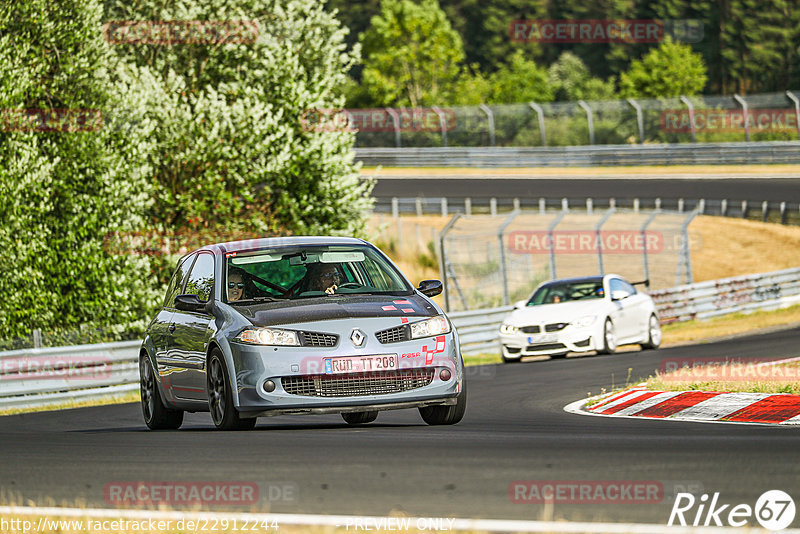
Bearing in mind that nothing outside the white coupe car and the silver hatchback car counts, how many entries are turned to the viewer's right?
0

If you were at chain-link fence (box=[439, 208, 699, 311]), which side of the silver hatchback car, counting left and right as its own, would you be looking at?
back

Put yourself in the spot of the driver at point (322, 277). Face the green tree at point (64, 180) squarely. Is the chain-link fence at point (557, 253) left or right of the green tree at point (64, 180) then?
right

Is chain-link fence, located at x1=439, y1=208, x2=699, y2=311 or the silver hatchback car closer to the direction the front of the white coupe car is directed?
the silver hatchback car

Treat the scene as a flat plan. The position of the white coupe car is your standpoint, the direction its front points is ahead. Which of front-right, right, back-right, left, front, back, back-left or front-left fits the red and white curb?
front-left

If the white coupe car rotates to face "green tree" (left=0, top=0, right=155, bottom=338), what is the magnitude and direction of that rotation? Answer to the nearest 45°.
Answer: approximately 45° to its right

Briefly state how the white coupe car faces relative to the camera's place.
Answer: facing the viewer and to the left of the viewer

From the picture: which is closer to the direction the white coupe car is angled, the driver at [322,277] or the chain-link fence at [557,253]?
the driver

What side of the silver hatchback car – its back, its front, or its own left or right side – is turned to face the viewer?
front

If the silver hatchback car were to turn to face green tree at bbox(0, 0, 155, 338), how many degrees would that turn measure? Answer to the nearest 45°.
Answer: approximately 180°

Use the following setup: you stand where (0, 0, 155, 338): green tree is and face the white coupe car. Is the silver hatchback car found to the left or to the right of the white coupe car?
right

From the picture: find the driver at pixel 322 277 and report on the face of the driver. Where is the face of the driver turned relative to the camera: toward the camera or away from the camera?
toward the camera
